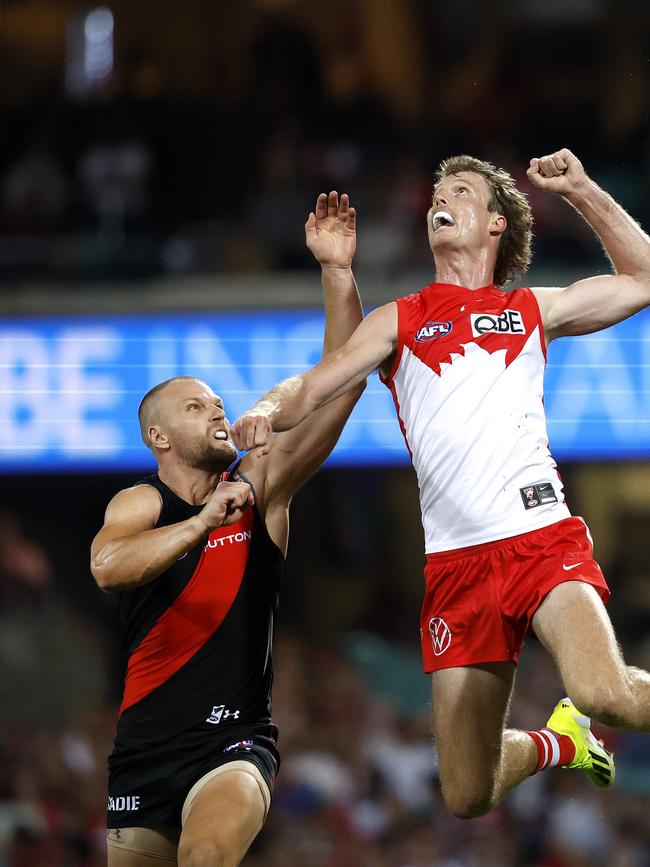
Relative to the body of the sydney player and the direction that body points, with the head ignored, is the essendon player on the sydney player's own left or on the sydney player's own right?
on the sydney player's own right

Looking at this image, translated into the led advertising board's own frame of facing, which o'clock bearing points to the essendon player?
The essendon player is roughly at 12 o'clock from the led advertising board.

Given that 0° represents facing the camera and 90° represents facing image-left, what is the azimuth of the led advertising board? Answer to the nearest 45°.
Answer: approximately 0°

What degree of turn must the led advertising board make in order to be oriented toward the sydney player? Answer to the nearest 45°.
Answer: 0° — it already faces them

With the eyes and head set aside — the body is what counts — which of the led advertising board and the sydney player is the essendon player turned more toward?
the sydney player

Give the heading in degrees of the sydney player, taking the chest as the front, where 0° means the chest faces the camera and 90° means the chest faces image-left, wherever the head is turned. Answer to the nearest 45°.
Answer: approximately 0°

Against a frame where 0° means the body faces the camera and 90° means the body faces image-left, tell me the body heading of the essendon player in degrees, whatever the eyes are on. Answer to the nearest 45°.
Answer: approximately 315°

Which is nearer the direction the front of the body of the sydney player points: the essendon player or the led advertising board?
the essendon player

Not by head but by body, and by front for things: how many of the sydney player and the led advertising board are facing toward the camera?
2
